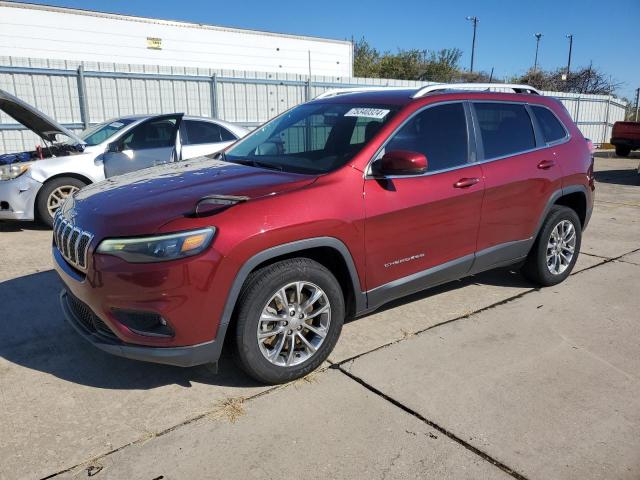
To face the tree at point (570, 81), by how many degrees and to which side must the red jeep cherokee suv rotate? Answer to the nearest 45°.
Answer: approximately 180°

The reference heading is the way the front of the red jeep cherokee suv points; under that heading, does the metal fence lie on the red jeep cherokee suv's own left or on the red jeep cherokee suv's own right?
on the red jeep cherokee suv's own right

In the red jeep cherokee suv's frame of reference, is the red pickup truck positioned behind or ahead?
behind

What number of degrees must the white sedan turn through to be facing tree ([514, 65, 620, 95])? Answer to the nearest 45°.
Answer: approximately 180°

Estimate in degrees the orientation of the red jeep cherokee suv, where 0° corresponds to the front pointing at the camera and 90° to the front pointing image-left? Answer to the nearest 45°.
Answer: approximately 45°

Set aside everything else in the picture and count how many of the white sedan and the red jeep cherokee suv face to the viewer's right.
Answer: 0

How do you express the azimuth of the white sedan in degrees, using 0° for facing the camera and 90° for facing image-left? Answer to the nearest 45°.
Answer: approximately 45°

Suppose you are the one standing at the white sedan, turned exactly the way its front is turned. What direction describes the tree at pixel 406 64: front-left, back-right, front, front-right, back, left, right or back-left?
back
